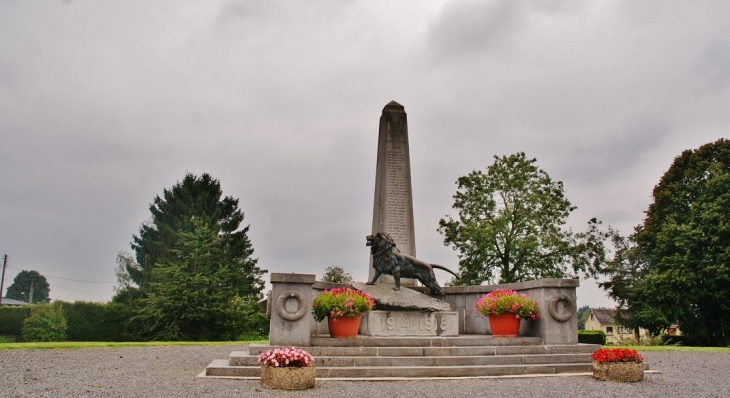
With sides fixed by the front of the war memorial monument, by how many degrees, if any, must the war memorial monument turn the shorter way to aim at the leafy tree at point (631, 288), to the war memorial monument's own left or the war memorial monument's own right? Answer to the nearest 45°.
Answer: approximately 135° to the war memorial monument's own left

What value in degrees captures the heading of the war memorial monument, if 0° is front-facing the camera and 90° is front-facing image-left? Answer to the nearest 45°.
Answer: approximately 0°

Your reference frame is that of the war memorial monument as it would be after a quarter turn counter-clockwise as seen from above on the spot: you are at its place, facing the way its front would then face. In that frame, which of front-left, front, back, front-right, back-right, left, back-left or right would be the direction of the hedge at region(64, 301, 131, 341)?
back-left

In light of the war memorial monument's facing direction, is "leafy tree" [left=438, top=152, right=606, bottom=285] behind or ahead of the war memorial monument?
behind

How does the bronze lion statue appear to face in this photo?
to the viewer's left

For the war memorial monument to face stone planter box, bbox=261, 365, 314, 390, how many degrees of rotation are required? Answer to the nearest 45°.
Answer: approximately 45° to its right
